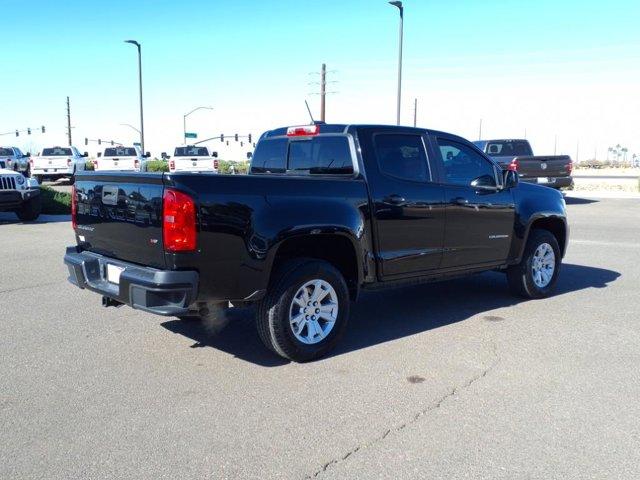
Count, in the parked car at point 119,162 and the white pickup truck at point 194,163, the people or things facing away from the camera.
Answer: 2

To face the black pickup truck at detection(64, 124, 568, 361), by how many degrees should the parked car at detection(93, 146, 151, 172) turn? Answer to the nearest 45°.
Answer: approximately 180°

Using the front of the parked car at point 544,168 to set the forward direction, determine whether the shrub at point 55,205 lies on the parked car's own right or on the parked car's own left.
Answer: on the parked car's own left

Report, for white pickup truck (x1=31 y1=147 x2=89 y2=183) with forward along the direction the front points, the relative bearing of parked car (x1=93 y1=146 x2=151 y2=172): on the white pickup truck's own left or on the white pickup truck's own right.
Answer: on the white pickup truck's own right

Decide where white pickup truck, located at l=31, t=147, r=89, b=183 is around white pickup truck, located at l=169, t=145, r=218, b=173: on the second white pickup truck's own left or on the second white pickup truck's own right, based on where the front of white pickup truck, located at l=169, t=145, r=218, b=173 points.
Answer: on the second white pickup truck's own left

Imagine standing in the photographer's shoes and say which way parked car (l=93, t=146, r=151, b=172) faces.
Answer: facing away from the viewer

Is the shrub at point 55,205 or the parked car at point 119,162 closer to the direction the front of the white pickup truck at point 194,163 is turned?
the parked car

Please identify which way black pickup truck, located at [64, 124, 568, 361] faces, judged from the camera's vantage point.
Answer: facing away from the viewer and to the right of the viewer

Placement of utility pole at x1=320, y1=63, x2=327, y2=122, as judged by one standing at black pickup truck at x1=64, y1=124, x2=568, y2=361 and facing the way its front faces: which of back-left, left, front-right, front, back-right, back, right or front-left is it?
front-left

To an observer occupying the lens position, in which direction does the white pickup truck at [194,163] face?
facing away from the viewer

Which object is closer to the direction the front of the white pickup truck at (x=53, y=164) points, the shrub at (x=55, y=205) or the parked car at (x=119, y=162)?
the parked car

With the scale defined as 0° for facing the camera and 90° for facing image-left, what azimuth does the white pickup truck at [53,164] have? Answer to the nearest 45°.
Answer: approximately 225°

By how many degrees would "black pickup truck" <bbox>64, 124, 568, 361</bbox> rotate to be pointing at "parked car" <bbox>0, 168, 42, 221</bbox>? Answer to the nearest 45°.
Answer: approximately 90° to its left

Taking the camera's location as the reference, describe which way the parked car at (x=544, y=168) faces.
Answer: facing away from the viewer and to the left of the viewer

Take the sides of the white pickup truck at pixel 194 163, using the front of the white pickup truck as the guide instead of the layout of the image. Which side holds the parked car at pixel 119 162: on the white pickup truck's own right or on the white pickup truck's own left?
on the white pickup truck's own left

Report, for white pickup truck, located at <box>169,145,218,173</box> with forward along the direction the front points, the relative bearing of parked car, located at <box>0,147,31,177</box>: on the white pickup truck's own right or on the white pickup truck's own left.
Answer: on the white pickup truck's own left
